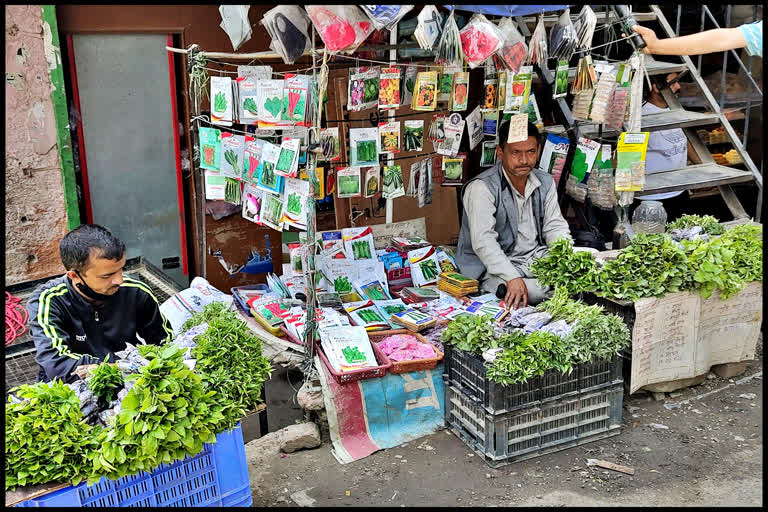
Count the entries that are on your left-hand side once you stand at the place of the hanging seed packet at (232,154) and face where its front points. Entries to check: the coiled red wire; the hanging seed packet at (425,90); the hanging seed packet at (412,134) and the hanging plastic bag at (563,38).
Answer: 3

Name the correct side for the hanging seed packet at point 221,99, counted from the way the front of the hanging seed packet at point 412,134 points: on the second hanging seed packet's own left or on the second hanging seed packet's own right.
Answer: on the second hanging seed packet's own right

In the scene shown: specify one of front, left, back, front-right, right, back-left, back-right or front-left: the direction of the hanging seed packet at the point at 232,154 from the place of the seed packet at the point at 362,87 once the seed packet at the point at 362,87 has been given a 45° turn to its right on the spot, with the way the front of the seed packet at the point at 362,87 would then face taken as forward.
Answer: front-right

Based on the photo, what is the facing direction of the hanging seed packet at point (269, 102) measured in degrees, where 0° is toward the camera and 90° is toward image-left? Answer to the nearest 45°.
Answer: approximately 0°

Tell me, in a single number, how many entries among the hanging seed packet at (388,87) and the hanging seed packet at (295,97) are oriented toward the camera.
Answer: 2

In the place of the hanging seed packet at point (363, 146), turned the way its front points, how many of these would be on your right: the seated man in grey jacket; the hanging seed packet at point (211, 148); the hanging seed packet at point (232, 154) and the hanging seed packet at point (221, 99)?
3

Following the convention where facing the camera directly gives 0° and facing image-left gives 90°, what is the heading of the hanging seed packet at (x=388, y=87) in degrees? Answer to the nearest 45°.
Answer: approximately 0°
